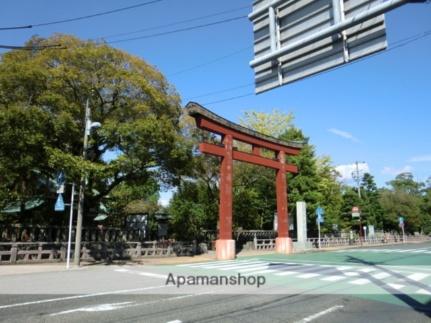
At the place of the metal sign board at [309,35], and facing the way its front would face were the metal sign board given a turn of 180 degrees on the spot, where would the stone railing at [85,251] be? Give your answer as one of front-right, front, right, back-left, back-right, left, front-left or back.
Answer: right

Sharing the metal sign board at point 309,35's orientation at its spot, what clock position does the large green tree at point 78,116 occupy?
The large green tree is roughly at 9 o'clock from the metal sign board.

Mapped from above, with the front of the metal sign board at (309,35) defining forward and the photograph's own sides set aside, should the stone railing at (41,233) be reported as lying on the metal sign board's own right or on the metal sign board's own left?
on the metal sign board's own left

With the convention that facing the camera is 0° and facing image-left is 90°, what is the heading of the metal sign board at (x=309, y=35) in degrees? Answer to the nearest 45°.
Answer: approximately 225°

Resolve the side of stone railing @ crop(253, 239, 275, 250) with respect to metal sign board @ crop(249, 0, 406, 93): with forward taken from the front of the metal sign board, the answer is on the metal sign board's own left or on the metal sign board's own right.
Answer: on the metal sign board's own left
